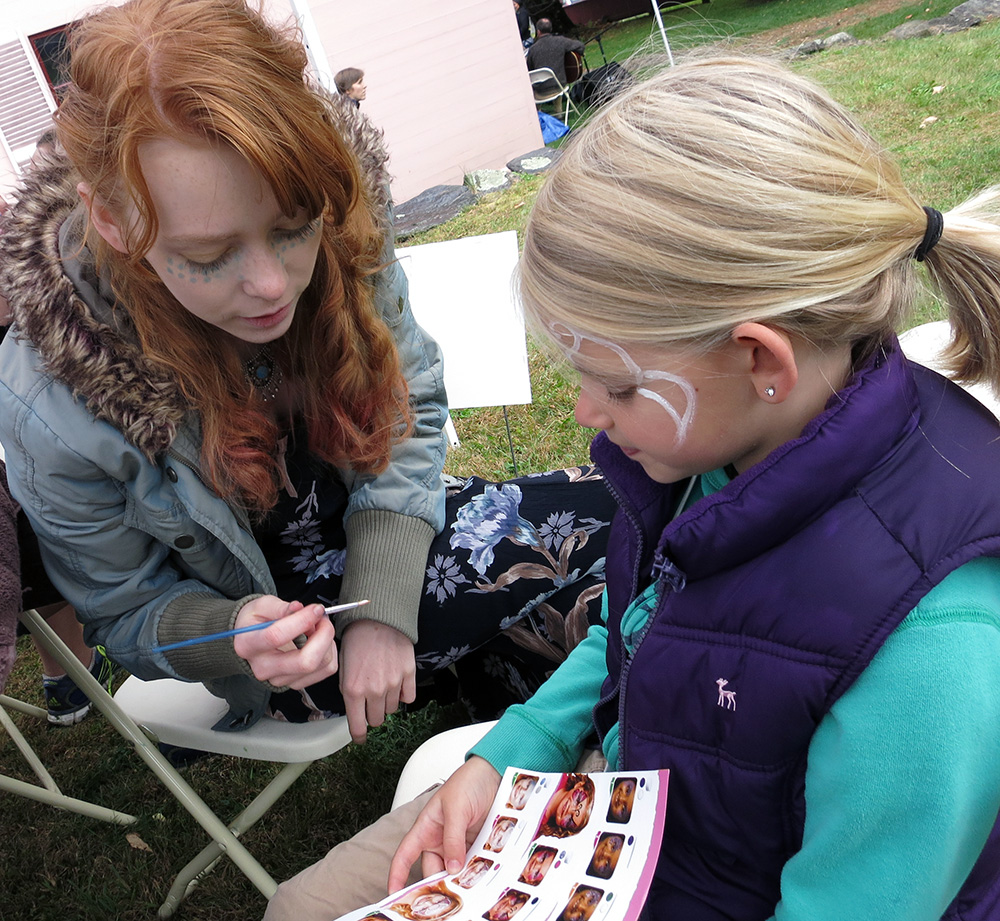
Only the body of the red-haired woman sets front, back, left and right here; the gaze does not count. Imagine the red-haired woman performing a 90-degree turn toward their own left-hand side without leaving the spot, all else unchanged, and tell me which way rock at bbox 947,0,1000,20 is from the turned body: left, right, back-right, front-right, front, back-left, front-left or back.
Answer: front

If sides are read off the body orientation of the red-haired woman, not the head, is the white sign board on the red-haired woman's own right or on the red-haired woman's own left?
on the red-haired woman's own left

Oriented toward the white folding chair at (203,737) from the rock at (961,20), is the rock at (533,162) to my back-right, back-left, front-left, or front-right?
front-right

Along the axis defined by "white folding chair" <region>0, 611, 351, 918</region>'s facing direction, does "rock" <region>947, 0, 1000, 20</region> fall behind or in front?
in front

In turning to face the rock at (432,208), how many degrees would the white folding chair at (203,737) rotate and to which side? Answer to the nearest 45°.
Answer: approximately 45° to its left

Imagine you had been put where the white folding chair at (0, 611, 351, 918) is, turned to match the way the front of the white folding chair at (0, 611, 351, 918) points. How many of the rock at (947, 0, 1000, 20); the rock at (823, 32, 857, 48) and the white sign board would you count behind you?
0

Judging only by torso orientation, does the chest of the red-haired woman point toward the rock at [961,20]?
no

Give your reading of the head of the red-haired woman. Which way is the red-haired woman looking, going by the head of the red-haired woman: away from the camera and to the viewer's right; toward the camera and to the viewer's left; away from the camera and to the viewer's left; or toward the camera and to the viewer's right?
toward the camera and to the viewer's right

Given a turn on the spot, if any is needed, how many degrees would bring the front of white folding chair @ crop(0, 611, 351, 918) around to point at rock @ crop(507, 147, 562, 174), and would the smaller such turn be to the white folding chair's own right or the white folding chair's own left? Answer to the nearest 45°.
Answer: approximately 45° to the white folding chair's own left

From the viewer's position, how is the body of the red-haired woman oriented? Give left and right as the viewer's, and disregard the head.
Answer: facing the viewer and to the right of the viewer

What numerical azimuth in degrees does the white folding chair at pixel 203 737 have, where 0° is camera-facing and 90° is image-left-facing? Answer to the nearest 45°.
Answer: approximately 270°

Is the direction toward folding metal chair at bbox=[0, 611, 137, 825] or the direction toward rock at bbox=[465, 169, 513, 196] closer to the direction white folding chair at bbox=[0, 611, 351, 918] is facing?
the rock
